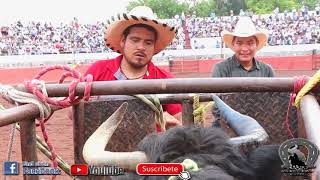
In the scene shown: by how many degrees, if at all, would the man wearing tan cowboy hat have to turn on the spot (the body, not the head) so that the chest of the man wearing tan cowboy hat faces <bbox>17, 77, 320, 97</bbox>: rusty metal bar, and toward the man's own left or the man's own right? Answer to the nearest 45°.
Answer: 0° — they already face it

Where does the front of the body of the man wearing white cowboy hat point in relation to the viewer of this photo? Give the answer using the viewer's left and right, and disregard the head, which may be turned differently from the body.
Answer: facing the viewer

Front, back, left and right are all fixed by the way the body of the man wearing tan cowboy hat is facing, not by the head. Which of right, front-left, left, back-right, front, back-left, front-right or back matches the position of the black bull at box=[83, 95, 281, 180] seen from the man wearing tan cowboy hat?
front

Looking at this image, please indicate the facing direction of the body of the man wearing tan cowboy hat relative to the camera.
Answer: toward the camera

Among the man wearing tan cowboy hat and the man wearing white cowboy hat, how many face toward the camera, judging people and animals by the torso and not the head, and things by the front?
2

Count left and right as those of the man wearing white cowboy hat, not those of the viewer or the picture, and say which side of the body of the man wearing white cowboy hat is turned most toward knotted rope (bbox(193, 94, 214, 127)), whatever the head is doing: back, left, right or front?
front

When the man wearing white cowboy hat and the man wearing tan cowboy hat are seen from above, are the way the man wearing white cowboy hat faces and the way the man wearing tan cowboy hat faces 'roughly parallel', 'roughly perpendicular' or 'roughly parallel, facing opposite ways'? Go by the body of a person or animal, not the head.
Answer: roughly parallel

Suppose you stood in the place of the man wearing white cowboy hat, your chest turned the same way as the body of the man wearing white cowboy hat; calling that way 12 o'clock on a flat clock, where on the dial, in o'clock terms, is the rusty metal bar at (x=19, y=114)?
The rusty metal bar is roughly at 1 o'clock from the man wearing white cowboy hat.

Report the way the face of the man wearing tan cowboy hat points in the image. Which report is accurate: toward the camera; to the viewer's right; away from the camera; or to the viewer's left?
toward the camera

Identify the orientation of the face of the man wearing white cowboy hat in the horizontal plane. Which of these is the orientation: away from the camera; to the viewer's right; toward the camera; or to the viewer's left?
toward the camera

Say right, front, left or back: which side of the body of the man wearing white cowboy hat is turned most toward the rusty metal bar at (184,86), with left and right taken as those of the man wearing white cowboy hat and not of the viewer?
front

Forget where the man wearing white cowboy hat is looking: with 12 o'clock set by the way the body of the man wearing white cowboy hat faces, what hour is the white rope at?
The white rope is roughly at 1 o'clock from the man wearing white cowboy hat.

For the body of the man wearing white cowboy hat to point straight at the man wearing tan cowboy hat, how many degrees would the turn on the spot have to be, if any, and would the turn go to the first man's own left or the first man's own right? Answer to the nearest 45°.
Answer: approximately 45° to the first man's own right

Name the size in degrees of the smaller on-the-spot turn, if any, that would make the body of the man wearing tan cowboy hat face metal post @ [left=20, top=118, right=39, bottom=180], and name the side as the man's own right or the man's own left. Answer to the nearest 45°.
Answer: approximately 45° to the man's own right

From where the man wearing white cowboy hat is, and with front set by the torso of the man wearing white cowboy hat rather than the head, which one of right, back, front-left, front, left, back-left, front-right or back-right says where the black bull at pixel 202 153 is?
front
